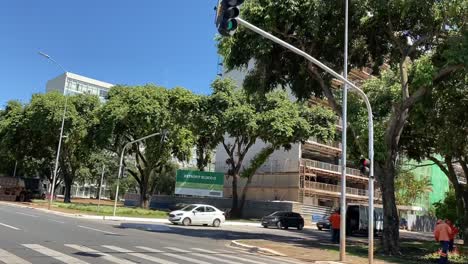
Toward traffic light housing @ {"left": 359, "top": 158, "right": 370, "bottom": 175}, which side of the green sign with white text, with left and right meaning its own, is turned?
front

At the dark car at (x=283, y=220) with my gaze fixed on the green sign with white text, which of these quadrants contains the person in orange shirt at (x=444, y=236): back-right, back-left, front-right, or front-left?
back-left

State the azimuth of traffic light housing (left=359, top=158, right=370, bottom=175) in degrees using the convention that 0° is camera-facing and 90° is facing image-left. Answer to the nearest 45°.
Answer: approximately 0°

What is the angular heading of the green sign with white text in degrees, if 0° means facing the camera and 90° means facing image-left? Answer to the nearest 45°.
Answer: approximately 0°

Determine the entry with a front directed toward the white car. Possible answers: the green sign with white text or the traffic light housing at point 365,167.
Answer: the green sign with white text

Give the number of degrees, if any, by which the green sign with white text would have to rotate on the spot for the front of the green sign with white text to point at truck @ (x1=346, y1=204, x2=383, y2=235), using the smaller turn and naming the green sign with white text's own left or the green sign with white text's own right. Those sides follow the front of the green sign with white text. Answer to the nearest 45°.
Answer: approximately 45° to the green sign with white text's own left

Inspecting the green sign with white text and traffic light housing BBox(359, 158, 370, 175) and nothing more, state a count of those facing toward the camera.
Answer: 2

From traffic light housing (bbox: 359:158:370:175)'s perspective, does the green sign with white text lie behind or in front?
behind

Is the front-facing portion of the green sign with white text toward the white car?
yes

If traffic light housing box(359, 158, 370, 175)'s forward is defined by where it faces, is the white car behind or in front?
behind

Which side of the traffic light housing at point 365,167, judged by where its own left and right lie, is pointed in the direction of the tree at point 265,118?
back

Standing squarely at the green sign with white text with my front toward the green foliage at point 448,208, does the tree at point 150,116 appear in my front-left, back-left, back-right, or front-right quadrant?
back-right
